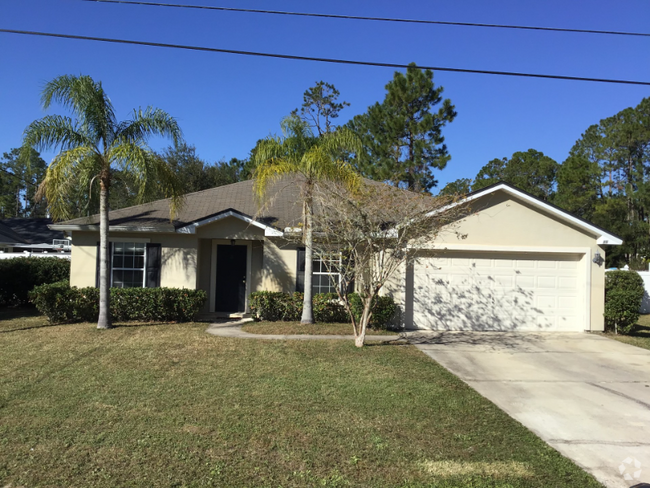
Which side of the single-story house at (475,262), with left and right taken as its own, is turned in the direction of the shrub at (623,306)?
left

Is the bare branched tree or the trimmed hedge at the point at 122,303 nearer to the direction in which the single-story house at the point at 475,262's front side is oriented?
the bare branched tree

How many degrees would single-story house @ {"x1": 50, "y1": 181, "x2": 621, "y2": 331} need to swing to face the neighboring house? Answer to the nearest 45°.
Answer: approximately 135° to its right

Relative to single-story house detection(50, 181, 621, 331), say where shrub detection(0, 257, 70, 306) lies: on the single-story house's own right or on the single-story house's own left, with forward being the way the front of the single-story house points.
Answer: on the single-story house's own right

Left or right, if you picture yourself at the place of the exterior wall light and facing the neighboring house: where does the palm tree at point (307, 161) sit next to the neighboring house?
left

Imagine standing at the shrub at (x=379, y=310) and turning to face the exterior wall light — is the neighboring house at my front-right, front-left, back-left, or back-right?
back-left

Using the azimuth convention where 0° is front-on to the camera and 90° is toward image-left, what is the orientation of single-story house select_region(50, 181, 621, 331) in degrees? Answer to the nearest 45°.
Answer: approximately 0°

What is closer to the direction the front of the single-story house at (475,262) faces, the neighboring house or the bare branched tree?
the bare branched tree

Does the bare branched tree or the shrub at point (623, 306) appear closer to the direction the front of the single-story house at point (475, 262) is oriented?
the bare branched tree
